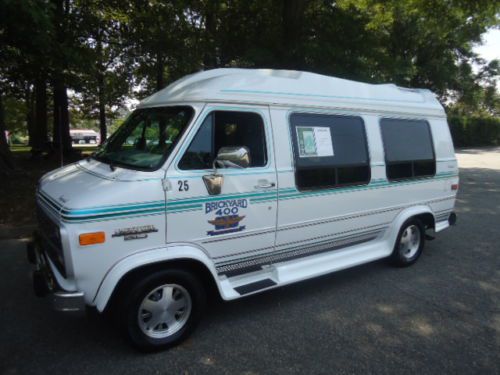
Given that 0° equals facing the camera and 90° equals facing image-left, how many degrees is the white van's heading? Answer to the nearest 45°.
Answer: approximately 45°

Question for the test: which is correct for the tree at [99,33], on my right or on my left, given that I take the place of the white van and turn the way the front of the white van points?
on my right
